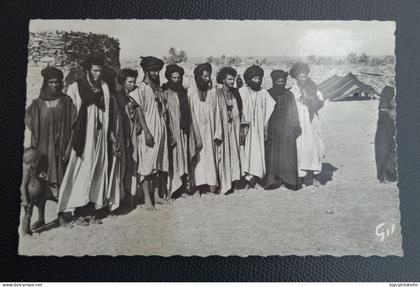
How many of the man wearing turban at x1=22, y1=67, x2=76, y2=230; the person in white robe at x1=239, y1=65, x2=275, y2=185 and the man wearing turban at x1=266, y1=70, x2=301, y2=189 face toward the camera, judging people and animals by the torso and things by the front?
3

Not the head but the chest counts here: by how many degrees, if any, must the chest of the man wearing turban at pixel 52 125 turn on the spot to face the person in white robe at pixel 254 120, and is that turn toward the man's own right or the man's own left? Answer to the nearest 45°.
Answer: approximately 90° to the man's own left

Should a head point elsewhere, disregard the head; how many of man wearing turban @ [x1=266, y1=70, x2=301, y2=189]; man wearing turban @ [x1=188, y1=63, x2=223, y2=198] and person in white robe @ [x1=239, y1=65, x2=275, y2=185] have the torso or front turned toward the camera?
3

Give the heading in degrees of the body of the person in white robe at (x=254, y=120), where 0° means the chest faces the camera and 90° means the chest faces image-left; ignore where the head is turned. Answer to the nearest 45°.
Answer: approximately 0°

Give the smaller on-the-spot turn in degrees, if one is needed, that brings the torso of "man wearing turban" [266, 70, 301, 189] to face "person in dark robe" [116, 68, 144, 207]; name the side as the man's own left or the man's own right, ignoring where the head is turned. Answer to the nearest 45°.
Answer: approximately 90° to the man's own right

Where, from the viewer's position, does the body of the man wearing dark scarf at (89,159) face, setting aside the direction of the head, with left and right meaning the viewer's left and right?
facing the viewer and to the right of the viewer
